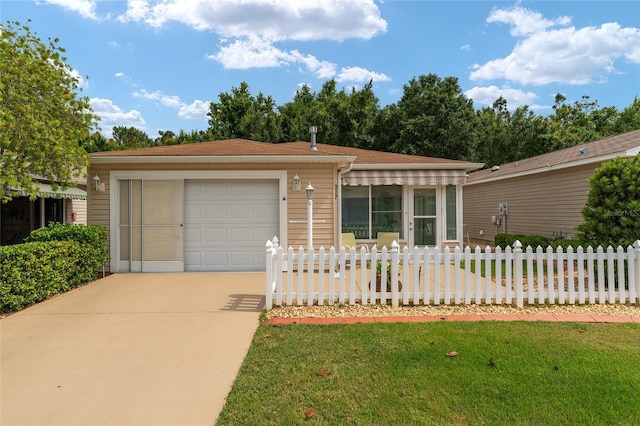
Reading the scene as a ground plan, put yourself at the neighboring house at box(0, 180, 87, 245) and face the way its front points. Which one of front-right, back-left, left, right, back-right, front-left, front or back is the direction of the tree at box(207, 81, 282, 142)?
back-left

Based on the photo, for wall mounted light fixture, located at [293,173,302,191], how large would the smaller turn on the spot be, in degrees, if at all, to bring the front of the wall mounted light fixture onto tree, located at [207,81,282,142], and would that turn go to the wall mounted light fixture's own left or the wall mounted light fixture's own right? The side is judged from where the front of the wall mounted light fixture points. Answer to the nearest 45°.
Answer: approximately 180°

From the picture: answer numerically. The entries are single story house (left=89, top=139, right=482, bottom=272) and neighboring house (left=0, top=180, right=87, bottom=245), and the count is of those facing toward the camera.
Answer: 2

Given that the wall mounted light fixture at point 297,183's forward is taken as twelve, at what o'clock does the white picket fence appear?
The white picket fence is roughly at 11 o'clock from the wall mounted light fixture.

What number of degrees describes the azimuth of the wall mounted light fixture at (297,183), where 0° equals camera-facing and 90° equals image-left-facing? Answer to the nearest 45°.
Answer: approximately 0°

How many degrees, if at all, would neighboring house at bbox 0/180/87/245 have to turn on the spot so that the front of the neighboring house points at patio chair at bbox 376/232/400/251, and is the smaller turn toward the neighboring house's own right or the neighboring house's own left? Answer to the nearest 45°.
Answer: approximately 45° to the neighboring house's own left

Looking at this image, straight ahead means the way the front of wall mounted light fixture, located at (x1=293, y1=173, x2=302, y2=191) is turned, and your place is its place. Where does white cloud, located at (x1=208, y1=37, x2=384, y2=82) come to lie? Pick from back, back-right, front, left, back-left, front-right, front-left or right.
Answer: back

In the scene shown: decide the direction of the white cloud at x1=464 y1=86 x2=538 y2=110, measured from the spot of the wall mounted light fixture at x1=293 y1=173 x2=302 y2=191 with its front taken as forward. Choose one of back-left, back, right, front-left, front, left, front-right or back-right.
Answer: back-left

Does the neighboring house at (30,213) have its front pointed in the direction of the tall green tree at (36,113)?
yes

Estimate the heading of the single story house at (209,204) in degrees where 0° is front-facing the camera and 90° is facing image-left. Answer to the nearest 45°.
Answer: approximately 0°

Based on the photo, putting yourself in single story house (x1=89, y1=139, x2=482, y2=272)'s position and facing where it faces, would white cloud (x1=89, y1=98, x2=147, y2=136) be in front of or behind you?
behind

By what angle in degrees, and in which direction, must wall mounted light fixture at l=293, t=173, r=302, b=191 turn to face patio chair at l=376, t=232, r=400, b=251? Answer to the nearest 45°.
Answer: approximately 135° to its left
